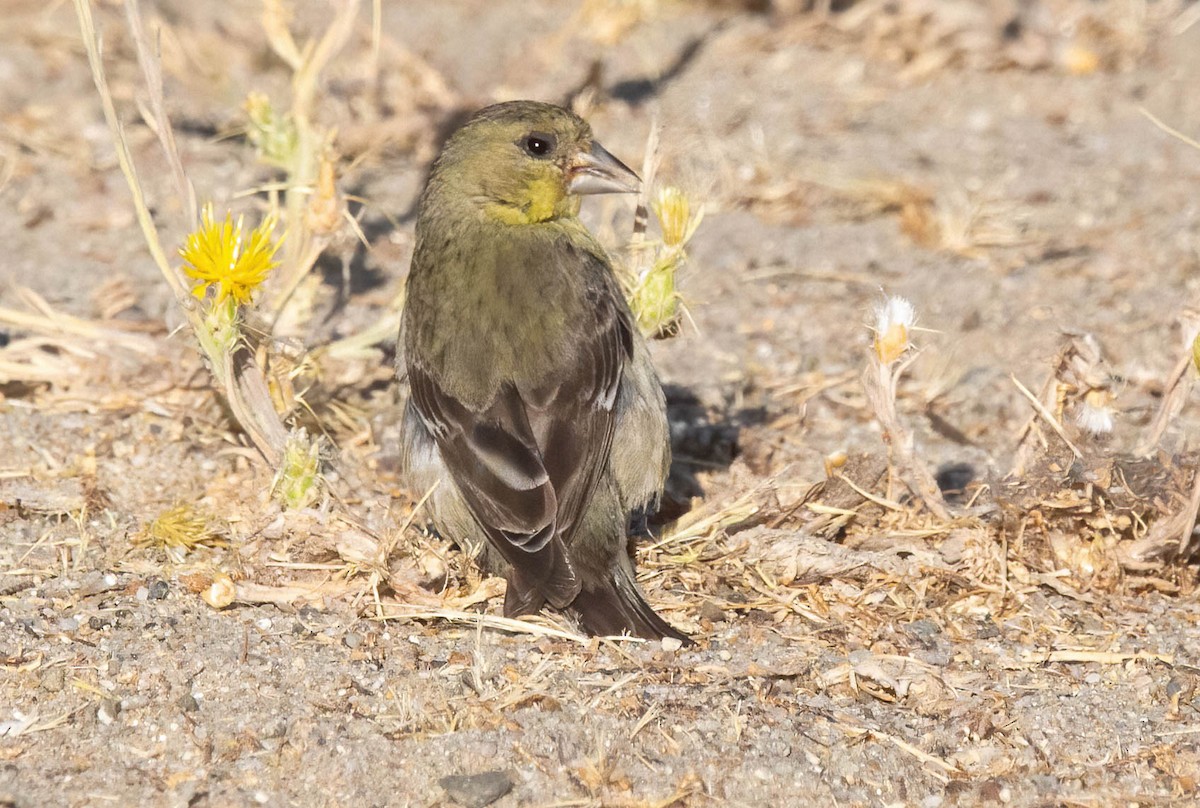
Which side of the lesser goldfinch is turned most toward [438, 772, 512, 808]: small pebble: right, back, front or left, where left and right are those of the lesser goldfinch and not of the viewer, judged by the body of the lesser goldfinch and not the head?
back

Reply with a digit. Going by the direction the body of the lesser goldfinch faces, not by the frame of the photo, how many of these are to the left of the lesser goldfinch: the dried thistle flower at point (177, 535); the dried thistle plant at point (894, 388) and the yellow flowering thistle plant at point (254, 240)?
2

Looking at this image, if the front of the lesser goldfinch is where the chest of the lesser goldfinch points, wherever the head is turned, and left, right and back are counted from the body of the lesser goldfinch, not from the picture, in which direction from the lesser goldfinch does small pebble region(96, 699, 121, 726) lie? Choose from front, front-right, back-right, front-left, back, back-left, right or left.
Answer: back-left

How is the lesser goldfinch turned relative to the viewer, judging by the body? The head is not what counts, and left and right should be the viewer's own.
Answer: facing away from the viewer

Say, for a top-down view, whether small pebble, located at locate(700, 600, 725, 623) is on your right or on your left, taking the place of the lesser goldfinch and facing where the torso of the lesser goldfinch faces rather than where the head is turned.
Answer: on your right

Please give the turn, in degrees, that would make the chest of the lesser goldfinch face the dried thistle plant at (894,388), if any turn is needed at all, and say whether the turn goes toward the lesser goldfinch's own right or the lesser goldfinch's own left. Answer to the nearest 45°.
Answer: approximately 90° to the lesser goldfinch's own right

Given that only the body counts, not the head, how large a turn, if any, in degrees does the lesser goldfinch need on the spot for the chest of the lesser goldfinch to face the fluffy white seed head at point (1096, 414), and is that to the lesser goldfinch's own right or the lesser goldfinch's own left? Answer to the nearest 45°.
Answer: approximately 90° to the lesser goldfinch's own right

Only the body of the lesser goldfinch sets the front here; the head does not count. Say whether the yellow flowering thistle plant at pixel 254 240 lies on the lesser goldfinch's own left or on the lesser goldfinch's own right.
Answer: on the lesser goldfinch's own left

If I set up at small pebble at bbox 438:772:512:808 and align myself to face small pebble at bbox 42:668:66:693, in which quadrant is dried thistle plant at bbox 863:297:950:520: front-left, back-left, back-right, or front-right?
back-right

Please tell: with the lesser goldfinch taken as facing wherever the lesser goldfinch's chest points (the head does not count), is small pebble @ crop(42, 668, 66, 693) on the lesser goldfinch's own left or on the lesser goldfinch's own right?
on the lesser goldfinch's own left

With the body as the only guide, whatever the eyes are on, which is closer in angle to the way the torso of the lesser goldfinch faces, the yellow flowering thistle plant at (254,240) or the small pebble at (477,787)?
the yellow flowering thistle plant

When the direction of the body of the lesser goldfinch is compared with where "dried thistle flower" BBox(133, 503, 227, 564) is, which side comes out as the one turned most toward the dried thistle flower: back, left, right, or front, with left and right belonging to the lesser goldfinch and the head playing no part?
left
